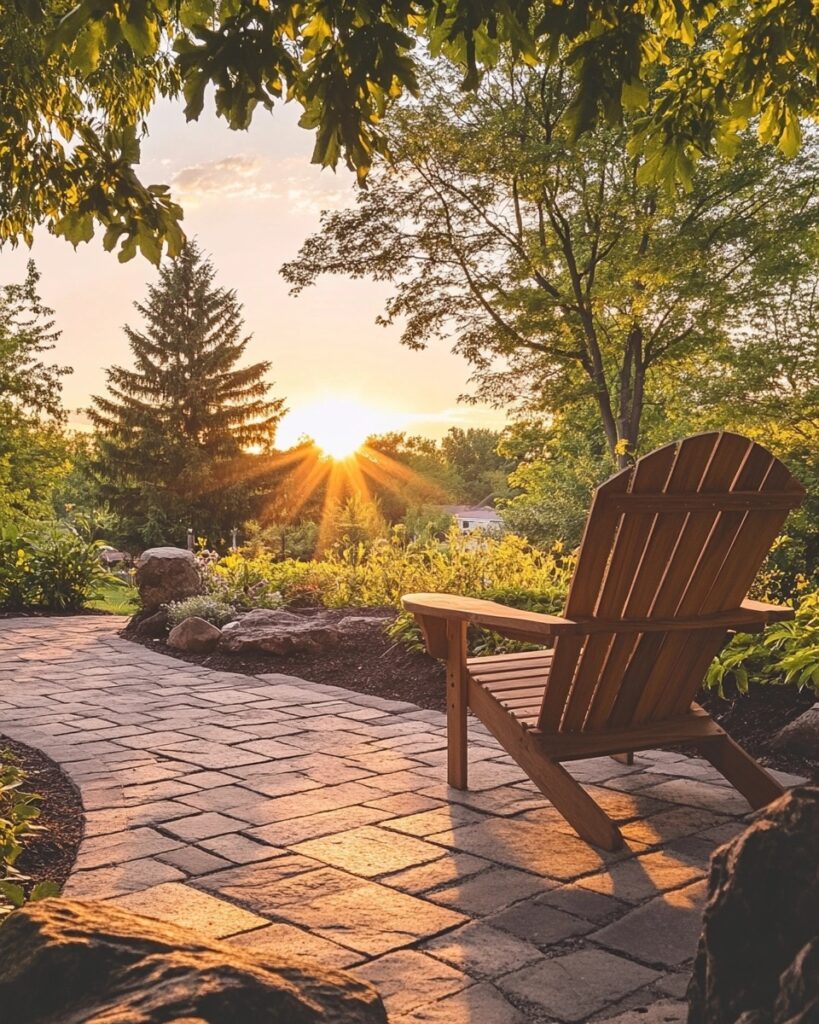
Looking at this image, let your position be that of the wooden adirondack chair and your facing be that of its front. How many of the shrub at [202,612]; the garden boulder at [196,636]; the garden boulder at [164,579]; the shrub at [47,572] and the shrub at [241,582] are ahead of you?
5

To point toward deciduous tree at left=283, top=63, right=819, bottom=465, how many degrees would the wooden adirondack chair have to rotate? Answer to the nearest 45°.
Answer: approximately 45° to its right

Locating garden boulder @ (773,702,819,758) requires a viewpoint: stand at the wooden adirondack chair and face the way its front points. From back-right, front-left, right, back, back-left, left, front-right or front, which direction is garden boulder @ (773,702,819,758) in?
right

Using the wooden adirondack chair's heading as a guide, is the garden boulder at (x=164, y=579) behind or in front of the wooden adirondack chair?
in front

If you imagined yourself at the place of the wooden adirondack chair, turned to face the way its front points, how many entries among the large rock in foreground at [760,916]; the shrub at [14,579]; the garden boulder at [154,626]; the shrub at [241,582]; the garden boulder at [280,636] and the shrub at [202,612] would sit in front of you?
5

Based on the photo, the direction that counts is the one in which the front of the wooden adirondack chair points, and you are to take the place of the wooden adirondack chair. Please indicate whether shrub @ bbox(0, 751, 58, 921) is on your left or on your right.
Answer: on your left

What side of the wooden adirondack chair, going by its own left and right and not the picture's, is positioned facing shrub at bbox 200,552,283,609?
front

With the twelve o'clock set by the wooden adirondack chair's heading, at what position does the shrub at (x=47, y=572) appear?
The shrub is roughly at 12 o'clock from the wooden adirondack chair.

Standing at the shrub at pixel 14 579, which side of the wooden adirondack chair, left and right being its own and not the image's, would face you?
front

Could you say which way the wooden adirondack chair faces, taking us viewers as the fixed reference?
facing away from the viewer and to the left of the viewer

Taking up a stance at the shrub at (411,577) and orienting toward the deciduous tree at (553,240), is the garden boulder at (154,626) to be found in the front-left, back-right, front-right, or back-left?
back-left

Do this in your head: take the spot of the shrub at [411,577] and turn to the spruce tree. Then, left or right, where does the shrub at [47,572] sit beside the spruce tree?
left

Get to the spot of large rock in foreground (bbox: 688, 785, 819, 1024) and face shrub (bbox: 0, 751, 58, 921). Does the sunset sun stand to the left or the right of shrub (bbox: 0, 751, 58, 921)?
right

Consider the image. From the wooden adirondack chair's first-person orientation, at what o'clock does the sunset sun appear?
The sunset sun is roughly at 1 o'clock from the wooden adirondack chair.

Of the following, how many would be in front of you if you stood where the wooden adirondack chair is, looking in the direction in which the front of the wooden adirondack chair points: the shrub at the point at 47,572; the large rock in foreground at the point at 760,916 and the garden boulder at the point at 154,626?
2
